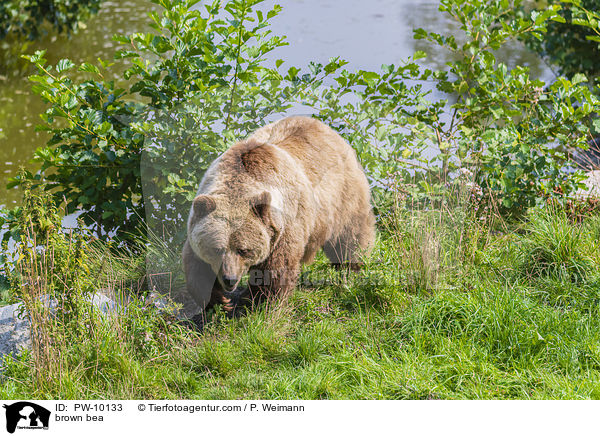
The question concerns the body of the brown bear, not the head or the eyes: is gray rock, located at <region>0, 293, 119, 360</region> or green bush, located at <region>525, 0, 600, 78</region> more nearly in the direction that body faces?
the gray rock

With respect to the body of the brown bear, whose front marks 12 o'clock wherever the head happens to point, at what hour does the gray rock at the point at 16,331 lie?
The gray rock is roughly at 1 o'clock from the brown bear.

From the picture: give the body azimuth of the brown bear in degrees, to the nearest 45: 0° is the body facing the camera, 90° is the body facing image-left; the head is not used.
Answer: approximately 45°

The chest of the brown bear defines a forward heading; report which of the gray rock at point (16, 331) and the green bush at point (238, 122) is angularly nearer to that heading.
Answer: the gray rock

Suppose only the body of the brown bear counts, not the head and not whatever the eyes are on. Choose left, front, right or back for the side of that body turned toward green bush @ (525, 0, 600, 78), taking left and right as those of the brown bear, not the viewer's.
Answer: back
